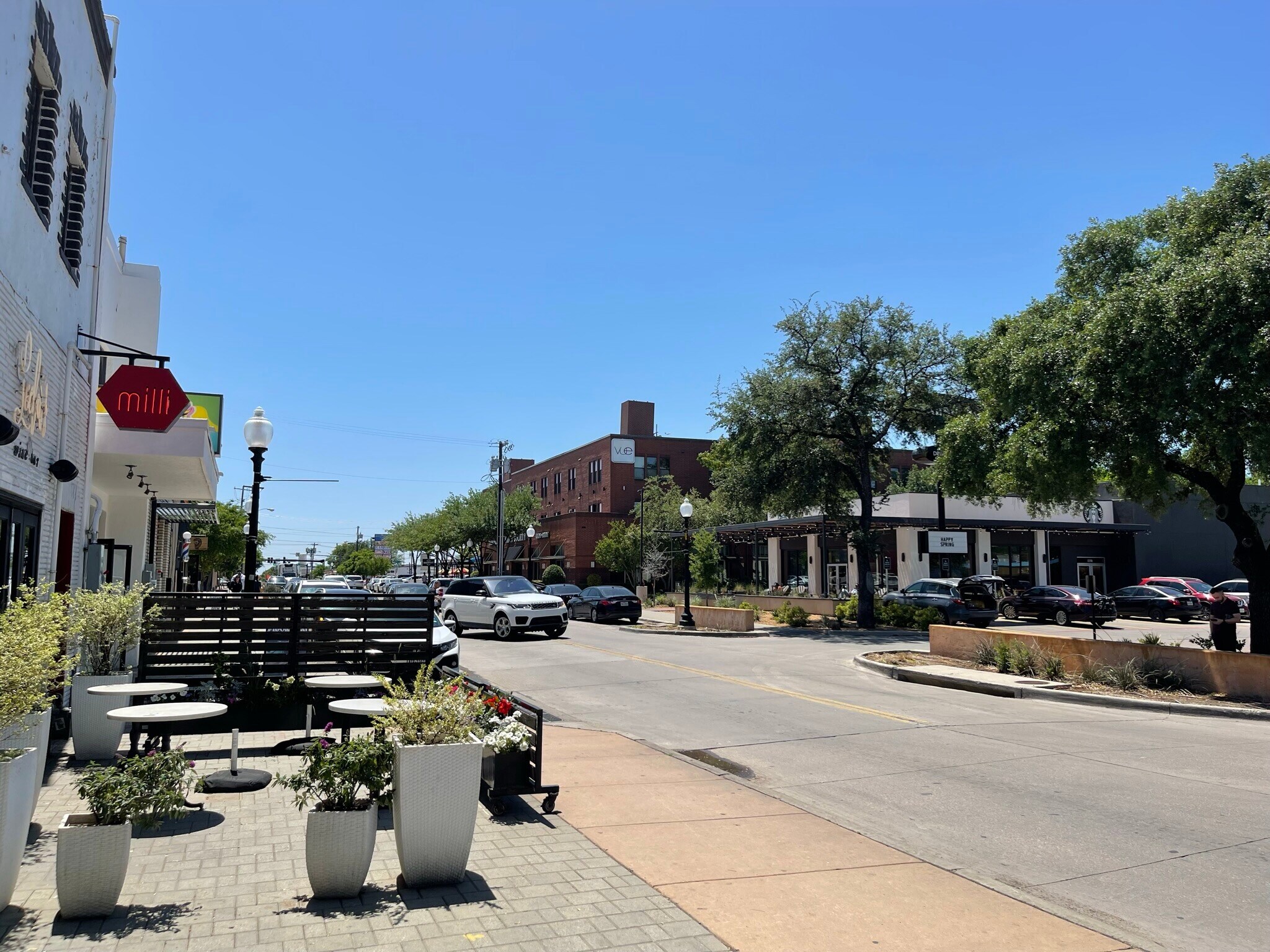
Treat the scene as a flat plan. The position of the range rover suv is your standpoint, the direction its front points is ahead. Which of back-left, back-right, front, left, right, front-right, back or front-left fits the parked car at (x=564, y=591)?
back-left

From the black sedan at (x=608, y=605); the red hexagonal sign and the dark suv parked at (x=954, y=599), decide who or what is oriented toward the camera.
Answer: the red hexagonal sign

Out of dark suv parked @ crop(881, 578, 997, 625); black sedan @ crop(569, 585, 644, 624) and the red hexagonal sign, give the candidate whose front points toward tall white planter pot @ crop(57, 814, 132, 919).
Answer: the red hexagonal sign

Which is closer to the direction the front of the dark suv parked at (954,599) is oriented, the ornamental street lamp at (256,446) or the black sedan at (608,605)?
the black sedan

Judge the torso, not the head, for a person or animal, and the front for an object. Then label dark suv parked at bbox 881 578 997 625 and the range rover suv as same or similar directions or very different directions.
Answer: very different directions

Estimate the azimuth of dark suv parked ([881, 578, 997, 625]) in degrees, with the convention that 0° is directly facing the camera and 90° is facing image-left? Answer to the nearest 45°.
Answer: approximately 135°

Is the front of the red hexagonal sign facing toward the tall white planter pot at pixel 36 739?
yes

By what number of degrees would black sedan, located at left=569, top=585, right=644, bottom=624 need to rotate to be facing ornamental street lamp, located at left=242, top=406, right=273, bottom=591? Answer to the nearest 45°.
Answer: approximately 135° to its left

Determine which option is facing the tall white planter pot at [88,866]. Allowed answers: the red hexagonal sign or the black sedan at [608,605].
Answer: the red hexagonal sign

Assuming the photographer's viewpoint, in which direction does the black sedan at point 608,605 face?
facing away from the viewer and to the left of the viewer

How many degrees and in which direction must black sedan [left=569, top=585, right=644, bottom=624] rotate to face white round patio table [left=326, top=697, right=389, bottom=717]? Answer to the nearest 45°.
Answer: approximately 135° to its left

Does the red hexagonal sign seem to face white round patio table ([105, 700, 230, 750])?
yes
